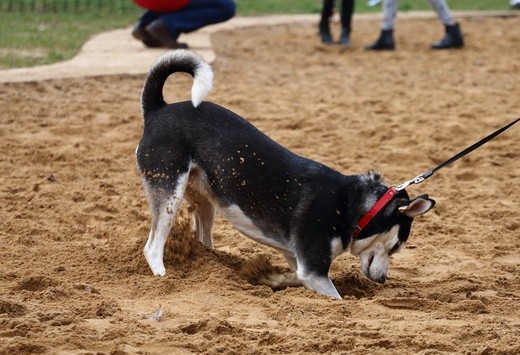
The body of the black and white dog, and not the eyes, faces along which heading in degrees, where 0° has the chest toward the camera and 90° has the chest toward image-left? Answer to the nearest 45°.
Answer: approximately 270°
